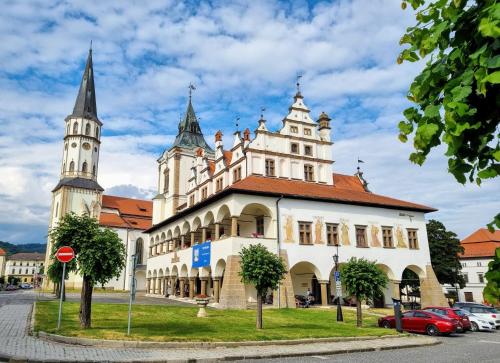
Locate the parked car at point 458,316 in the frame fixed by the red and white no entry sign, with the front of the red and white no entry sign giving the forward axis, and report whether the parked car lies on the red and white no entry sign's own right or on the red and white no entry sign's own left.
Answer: on the red and white no entry sign's own left

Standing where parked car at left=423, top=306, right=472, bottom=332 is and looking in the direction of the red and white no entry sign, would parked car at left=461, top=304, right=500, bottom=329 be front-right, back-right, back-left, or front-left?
back-right

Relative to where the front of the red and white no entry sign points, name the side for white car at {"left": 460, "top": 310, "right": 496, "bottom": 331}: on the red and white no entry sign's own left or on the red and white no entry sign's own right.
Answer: on the red and white no entry sign's own left

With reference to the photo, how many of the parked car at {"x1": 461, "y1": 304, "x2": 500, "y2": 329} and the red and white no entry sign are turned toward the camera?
1

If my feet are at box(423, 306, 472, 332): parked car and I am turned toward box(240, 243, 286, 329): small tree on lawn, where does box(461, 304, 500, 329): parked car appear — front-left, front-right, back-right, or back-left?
back-right

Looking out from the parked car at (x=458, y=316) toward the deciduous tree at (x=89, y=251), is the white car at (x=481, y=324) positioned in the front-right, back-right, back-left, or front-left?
back-right

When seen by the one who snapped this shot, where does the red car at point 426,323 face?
facing away from the viewer and to the left of the viewer

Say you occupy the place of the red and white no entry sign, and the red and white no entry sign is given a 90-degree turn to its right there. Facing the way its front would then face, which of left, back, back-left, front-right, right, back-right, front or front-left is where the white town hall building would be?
back-right
